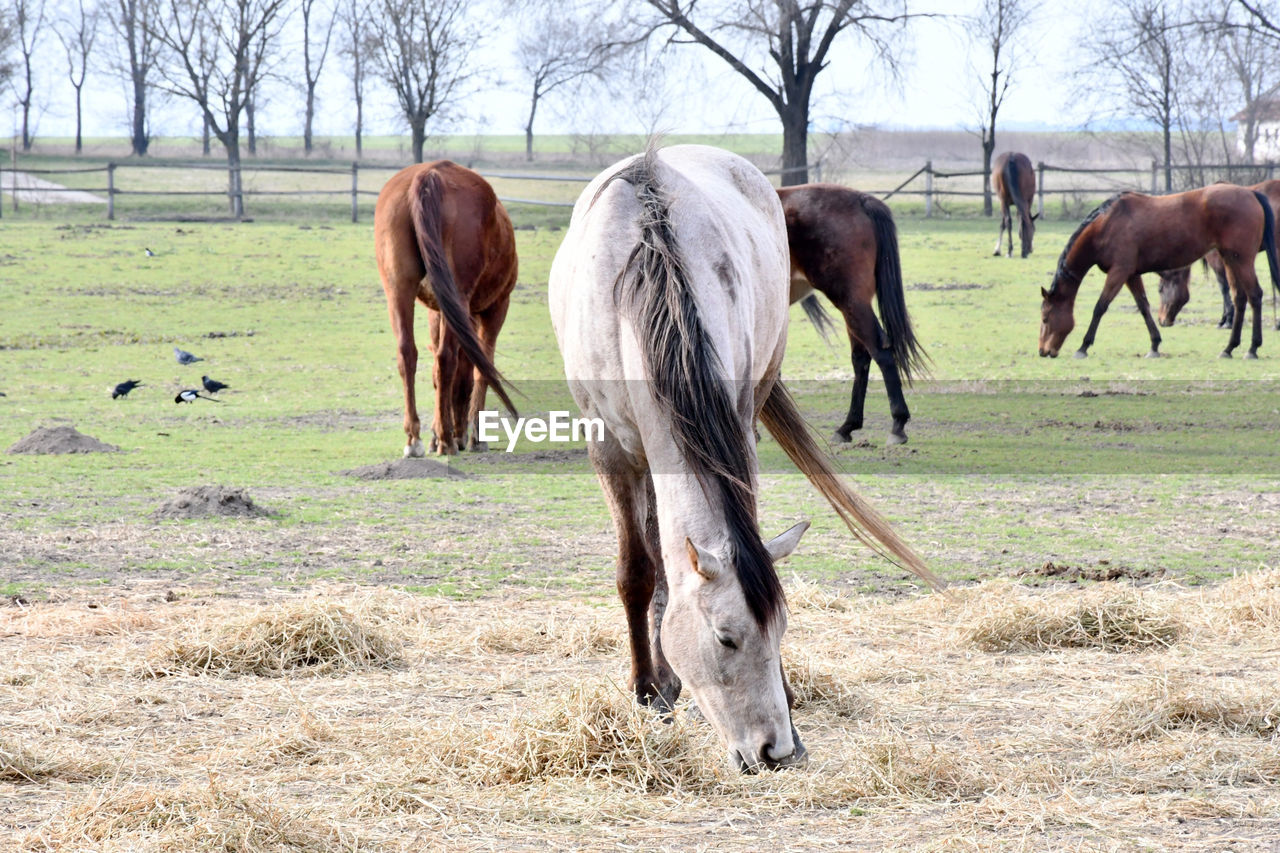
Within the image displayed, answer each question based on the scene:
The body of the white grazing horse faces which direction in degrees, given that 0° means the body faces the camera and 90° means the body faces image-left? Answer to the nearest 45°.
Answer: approximately 0°

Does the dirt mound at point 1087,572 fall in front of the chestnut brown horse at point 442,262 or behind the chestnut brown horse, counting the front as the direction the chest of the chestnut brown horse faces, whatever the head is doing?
behind

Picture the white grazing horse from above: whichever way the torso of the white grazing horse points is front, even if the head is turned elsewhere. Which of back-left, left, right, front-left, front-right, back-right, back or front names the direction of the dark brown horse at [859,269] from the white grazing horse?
back

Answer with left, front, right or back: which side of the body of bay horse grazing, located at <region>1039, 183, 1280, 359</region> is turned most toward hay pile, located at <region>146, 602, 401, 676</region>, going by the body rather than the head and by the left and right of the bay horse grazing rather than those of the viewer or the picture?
left

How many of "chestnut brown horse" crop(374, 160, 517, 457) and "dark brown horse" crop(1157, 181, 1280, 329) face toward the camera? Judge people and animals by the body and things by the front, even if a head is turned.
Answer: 0

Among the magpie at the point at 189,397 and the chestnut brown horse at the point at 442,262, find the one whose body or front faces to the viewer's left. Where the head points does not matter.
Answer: the magpie

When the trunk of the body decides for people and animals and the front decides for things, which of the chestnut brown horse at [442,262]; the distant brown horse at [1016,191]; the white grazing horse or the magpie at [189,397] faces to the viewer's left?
the magpie

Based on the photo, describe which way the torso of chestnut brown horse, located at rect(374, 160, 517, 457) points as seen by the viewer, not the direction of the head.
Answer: away from the camera
